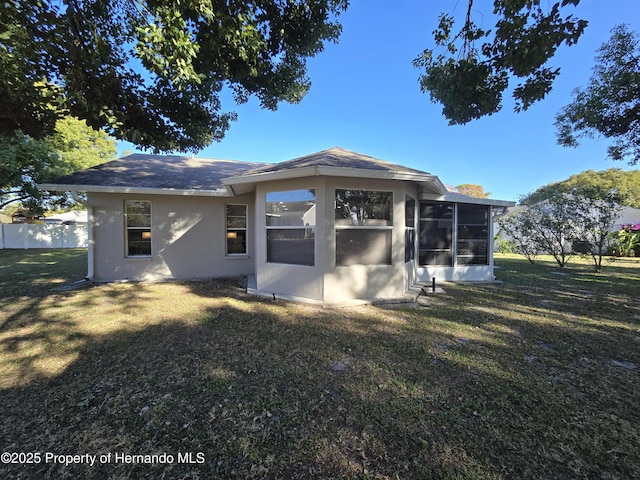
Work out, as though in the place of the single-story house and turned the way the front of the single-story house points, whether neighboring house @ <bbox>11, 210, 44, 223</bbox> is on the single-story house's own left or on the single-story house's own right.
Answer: on the single-story house's own left

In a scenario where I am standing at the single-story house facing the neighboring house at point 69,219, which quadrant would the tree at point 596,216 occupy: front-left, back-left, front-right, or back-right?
back-right

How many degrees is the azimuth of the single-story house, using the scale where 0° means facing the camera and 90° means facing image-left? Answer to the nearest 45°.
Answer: approximately 180°

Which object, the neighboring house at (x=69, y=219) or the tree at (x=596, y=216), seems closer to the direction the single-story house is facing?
the neighboring house

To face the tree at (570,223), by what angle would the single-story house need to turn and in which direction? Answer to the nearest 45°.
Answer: approximately 90° to its right

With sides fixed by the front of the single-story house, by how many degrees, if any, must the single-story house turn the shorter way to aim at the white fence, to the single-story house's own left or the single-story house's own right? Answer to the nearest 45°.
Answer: approximately 45° to the single-story house's own left

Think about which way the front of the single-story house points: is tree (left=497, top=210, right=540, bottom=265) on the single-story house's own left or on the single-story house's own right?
on the single-story house's own right
